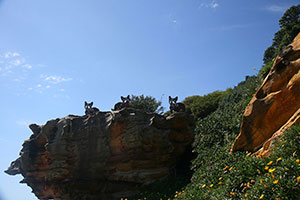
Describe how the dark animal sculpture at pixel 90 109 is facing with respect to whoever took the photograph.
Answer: facing the viewer and to the left of the viewer

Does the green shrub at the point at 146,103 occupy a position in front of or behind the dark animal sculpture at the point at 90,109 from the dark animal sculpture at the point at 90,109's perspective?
behind
